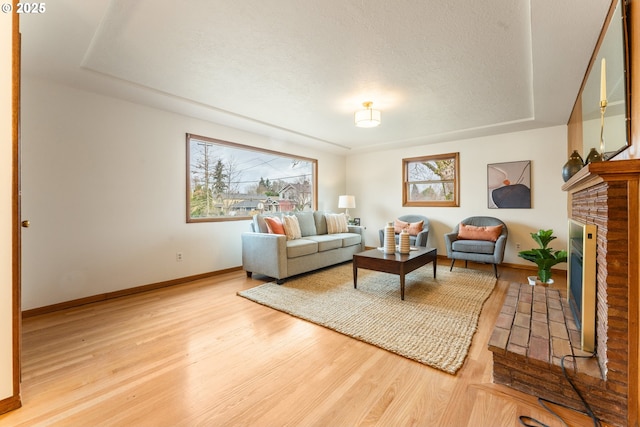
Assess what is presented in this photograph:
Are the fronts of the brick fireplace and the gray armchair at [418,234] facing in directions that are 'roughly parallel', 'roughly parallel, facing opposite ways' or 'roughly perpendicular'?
roughly perpendicular

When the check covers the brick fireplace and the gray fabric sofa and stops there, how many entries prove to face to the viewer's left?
1

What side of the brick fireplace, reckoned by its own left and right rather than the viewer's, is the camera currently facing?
left

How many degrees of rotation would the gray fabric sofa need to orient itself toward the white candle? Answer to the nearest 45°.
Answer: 0° — it already faces it

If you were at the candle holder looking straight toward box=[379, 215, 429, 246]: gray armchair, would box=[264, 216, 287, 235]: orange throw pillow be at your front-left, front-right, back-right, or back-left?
front-left

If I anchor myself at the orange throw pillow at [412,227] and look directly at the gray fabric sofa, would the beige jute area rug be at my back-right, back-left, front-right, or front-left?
front-left

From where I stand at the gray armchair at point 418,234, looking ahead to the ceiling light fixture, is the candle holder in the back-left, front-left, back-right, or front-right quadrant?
front-left

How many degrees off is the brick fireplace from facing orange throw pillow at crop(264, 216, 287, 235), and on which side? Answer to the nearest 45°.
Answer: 0° — it already faces it

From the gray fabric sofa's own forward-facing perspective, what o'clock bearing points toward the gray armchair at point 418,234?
The gray armchair is roughly at 10 o'clock from the gray fabric sofa.

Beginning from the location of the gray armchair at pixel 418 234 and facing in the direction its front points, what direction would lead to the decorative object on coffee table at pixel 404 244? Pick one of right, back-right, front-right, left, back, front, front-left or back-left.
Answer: front-left

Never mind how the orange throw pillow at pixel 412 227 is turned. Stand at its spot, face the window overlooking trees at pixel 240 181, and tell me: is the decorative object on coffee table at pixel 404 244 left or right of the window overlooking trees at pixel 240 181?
left

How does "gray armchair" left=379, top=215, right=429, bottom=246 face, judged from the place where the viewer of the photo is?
facing the viewer and to the left of the viewer

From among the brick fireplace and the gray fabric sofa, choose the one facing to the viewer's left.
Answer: the brick fireplace

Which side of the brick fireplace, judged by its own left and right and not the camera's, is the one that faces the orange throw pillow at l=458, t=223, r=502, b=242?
right

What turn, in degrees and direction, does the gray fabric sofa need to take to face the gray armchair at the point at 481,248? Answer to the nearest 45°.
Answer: approximately 45° to its left

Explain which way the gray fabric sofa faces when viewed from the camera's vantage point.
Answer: facing the viewer and to the right of the viewer
